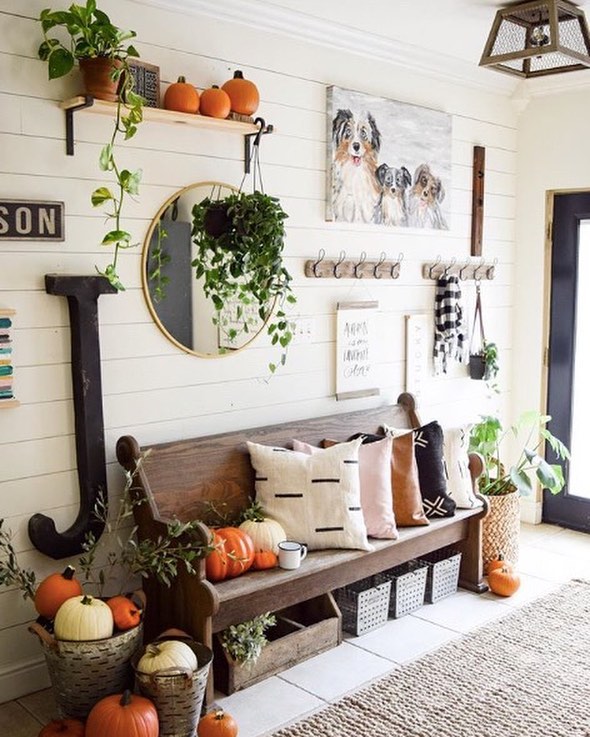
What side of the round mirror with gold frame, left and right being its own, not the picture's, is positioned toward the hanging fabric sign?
left

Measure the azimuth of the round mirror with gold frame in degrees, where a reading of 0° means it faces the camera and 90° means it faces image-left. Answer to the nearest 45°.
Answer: approximately 315°

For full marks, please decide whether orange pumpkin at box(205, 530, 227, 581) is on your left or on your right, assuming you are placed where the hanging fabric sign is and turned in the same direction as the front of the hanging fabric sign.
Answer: on your right

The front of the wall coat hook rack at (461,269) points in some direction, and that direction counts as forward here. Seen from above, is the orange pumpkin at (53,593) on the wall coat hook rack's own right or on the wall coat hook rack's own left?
on the wall coat hook rack's own right

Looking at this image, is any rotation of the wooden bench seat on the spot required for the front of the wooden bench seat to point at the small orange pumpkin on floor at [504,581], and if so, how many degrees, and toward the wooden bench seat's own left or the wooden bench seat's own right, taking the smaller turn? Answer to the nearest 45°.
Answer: approximately 90° to the wooden bench seat's own left

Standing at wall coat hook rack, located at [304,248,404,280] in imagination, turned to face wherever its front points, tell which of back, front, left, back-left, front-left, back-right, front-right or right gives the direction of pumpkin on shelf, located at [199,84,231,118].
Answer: right

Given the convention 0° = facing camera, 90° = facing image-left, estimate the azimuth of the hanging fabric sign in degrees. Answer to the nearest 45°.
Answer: approximately 315°

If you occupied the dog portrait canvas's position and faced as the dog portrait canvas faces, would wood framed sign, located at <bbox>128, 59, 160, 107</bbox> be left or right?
on its right

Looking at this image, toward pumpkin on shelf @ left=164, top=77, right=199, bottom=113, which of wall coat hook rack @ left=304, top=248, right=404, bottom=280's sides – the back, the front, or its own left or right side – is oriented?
right
